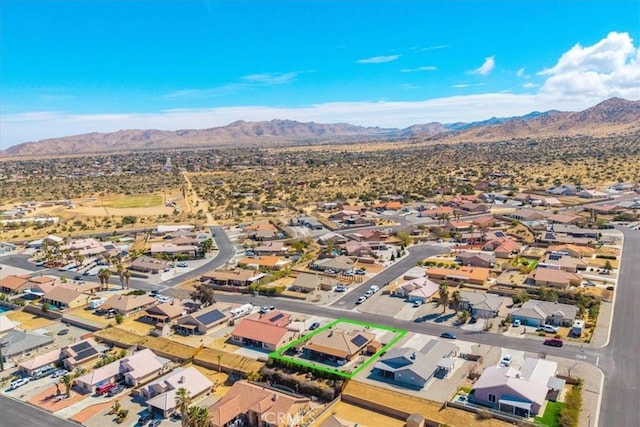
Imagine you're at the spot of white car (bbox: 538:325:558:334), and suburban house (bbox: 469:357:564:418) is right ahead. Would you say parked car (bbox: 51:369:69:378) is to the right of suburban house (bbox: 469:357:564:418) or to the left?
right

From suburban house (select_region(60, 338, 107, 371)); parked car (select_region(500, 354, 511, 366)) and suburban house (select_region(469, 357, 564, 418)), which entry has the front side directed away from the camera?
suburban house (select_region(469, 357, 564, 418))

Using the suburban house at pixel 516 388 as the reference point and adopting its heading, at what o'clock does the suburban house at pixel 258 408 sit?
the suburban house at pixel 258 408 is roughly at 8 o'clock from the suburban house at pixel 516 388.

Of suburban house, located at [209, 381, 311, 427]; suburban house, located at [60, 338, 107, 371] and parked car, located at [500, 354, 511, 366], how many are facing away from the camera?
0

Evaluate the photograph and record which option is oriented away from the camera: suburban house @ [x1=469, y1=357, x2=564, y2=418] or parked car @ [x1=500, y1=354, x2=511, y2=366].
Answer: the suburban house

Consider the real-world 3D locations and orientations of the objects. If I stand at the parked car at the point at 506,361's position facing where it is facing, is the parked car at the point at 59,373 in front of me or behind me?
in front

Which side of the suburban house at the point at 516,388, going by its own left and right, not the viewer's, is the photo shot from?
back

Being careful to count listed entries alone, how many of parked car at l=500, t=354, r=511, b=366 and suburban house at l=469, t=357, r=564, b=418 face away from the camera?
1

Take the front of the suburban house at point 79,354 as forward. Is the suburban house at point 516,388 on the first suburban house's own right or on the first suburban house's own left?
on the first suburban house's own left

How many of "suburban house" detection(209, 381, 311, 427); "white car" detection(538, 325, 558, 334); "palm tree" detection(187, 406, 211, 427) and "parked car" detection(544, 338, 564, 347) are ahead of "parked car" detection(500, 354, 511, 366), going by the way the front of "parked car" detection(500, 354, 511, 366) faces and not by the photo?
2

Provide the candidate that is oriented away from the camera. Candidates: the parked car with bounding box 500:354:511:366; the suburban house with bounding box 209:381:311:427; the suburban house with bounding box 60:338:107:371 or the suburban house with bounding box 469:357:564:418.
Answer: the suburban house with bounding box 469:357:564:418

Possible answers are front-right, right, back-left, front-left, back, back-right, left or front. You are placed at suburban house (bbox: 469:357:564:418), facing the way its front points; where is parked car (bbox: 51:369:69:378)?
left

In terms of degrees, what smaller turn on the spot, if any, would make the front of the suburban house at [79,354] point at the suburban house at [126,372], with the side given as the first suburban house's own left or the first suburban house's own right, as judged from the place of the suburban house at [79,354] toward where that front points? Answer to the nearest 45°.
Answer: approximately 90° to the first suburban house's own left

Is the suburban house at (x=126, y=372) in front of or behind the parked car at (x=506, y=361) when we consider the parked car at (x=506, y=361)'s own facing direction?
in front

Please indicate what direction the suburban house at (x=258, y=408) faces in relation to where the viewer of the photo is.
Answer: facing the viewer and to the left of the viewer

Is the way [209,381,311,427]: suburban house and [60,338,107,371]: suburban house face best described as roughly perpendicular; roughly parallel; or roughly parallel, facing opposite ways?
roughly parallel
